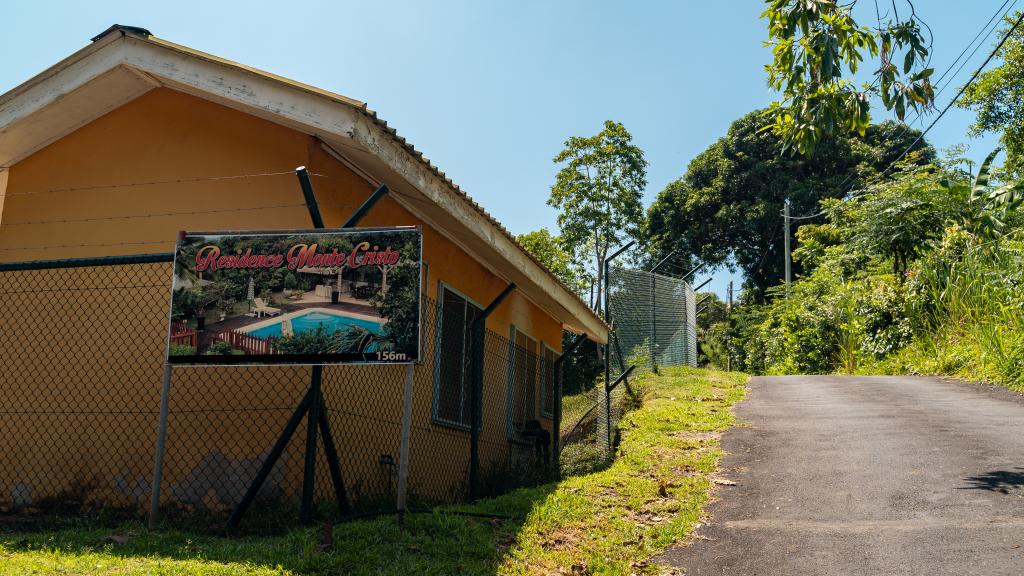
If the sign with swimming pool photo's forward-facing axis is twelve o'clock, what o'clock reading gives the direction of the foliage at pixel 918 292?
The foliage is roughly at 8 o'clock from the sign with swimming pool photo.

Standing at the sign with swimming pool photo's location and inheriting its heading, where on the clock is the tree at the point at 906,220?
The tree is roughly at 8 o'clock from the sign with swimming pool photo.

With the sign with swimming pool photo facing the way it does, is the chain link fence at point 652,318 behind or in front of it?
behind

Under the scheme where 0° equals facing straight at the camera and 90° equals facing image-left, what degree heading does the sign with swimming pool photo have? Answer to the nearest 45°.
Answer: approximately 0°
